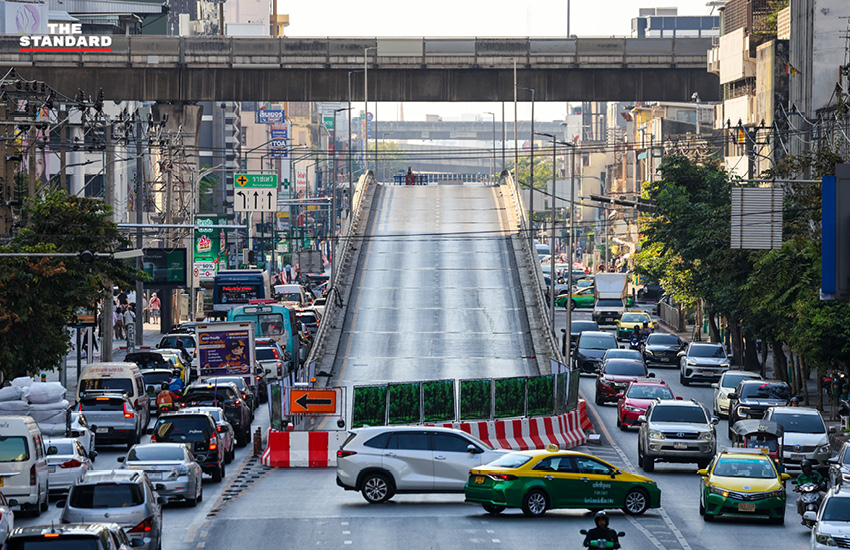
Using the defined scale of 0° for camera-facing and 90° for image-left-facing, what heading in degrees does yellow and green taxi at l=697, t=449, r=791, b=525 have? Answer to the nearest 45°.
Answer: approximately 0°

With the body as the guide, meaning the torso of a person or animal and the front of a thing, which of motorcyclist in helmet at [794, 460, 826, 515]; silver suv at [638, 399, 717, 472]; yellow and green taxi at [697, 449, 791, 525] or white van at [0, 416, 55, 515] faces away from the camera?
the white van

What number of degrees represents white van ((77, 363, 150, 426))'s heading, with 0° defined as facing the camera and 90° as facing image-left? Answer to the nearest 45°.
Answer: approximately 180°

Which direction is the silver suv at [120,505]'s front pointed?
away from the camera

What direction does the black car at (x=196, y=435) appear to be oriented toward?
away from the camera

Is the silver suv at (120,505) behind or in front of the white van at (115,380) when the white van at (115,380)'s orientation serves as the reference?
behind
